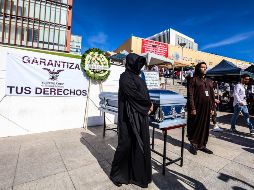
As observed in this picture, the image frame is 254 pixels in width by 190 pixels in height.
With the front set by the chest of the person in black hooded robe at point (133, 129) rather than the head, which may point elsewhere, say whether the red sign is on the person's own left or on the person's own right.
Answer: on the person's own left

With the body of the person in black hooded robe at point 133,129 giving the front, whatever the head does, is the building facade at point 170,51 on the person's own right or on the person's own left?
on the person's own left

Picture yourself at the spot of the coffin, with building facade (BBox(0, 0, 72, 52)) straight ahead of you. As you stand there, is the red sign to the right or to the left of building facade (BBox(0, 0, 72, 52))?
right

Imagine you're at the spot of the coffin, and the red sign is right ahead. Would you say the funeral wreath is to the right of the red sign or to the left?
left
